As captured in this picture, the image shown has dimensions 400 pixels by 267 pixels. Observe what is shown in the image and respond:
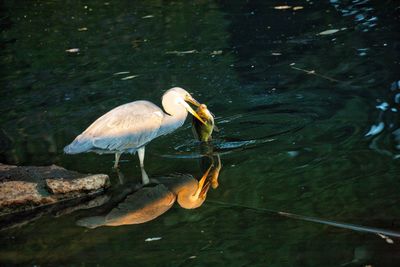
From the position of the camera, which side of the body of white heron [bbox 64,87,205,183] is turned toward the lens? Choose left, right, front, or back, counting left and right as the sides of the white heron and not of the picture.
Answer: right

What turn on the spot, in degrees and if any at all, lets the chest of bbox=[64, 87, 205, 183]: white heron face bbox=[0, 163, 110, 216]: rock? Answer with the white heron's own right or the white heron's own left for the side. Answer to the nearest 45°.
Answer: approximately 135° to the white heron's own right
